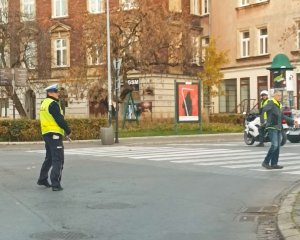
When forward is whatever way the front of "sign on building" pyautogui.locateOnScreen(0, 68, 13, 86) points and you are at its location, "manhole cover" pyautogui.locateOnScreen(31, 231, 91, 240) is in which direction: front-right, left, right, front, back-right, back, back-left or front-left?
front

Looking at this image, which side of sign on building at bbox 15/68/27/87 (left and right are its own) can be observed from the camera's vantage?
front

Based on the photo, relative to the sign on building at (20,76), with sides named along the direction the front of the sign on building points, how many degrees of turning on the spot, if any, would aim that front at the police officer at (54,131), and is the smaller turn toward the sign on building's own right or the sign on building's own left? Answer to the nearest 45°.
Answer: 0° — it already faces them

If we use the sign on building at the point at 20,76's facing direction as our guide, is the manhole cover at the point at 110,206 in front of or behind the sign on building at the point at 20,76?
in front

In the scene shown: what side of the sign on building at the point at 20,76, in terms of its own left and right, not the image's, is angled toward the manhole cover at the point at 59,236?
front

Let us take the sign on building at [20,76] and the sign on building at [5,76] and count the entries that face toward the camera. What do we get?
2

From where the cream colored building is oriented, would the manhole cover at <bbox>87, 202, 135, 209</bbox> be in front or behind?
in front

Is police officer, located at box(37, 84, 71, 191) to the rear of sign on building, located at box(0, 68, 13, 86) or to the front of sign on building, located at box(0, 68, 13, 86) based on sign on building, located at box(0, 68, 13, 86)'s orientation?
to the front

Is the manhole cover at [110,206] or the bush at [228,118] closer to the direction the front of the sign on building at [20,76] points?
the manhole cover

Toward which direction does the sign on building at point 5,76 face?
toward the camera
